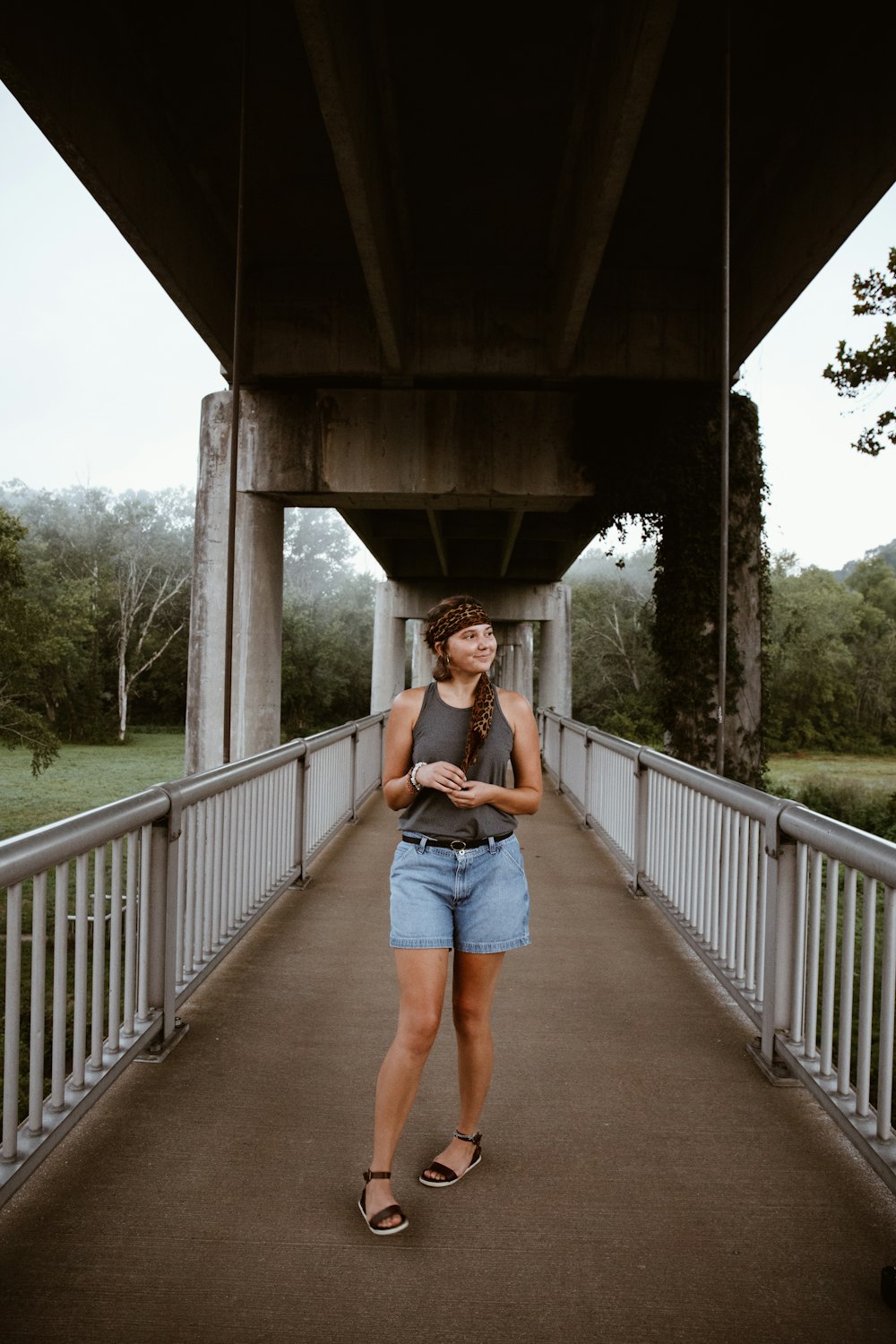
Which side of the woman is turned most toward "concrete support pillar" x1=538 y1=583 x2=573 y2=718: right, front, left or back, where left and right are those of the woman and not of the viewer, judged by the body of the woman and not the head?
back

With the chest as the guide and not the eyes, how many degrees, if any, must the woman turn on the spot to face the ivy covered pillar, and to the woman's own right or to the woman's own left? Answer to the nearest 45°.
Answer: approximately 180°

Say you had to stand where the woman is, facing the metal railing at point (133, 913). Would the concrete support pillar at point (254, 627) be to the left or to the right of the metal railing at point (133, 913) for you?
right

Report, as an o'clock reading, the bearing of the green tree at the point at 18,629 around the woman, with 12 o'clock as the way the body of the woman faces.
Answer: The green tree is roughly at 5 o'clock from the woman.

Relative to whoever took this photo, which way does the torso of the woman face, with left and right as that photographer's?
facing the viewer

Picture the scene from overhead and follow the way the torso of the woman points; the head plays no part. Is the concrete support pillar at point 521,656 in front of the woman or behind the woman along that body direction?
behind

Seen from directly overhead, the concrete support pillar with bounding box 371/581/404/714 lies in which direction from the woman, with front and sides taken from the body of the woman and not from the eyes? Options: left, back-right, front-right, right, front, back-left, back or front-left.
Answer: back

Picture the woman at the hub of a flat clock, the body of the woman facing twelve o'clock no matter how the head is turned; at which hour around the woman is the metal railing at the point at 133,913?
The metal railing is roughly at 4 o'clock from the woman.

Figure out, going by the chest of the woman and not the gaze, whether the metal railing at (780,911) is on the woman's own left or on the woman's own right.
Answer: on the woman's own left
